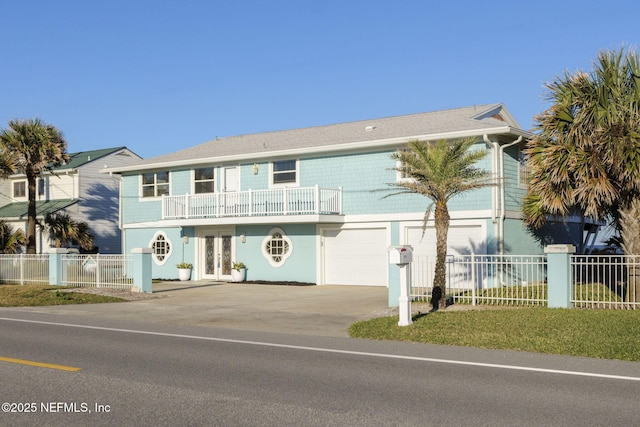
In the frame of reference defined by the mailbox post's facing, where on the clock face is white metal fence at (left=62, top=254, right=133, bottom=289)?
The white metal fence is roughly at 3 o'clock from the mailbox post.

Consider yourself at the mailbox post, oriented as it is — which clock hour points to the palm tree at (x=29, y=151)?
The palm tree is roughly at 3 o'clock from the mailbox post.

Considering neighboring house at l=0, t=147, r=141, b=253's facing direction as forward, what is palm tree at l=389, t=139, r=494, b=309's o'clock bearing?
The palm tree is roughly at 10 o'clock from the neighboring house.

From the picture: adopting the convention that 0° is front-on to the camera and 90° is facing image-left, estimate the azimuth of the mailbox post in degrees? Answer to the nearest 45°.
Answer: approximately 45°

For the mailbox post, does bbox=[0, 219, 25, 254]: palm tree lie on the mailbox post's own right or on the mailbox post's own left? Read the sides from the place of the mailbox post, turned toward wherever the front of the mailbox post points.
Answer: on the mailbox post's own right

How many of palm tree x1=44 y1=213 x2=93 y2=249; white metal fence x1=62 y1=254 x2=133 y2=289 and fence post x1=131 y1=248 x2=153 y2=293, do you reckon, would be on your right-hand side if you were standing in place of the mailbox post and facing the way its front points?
3

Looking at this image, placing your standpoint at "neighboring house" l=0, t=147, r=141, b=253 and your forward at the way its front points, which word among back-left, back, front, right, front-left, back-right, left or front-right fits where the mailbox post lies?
front-left
